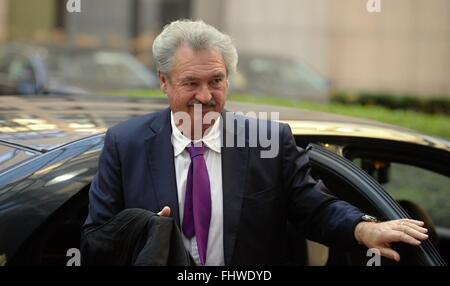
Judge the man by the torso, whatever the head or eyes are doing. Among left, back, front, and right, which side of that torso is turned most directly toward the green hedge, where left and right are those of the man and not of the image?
back

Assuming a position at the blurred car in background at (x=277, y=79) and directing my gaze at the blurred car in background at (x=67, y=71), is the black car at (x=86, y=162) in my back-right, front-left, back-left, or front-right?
front-left

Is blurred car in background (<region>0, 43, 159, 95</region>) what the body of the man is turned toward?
no

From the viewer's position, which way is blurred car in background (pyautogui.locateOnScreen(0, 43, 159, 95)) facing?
facing to the right of the viewer

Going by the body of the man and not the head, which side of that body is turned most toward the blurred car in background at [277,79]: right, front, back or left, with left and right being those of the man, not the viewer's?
back

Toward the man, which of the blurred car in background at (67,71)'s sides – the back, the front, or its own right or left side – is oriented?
right

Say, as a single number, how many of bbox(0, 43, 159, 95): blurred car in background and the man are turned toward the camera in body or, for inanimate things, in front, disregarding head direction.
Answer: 1

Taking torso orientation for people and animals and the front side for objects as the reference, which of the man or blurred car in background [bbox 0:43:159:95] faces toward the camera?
the man

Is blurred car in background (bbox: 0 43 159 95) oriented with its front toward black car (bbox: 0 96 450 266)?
no

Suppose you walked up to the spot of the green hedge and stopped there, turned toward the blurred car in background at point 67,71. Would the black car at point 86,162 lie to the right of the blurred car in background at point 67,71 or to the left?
left

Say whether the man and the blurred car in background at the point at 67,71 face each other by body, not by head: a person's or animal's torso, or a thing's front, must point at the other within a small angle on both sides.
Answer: no

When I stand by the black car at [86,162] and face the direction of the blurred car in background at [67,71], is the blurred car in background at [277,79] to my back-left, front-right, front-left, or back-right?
front-right

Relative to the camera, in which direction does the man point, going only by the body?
toward the camera

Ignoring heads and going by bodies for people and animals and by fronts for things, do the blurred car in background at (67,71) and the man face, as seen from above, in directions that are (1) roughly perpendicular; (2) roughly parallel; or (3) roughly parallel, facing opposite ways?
roughly perpendicular
